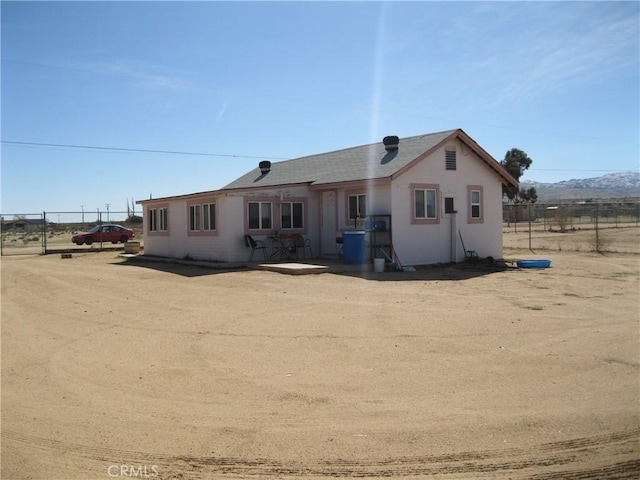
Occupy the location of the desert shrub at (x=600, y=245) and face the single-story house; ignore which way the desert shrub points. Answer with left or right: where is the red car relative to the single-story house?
right

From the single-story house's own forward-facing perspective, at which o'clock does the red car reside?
The red car is roughly at 3 o'clock from the single-story house.

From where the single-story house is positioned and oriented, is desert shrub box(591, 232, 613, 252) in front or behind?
behind

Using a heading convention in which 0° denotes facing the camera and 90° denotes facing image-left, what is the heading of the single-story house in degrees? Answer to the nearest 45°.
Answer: approximately 45°
